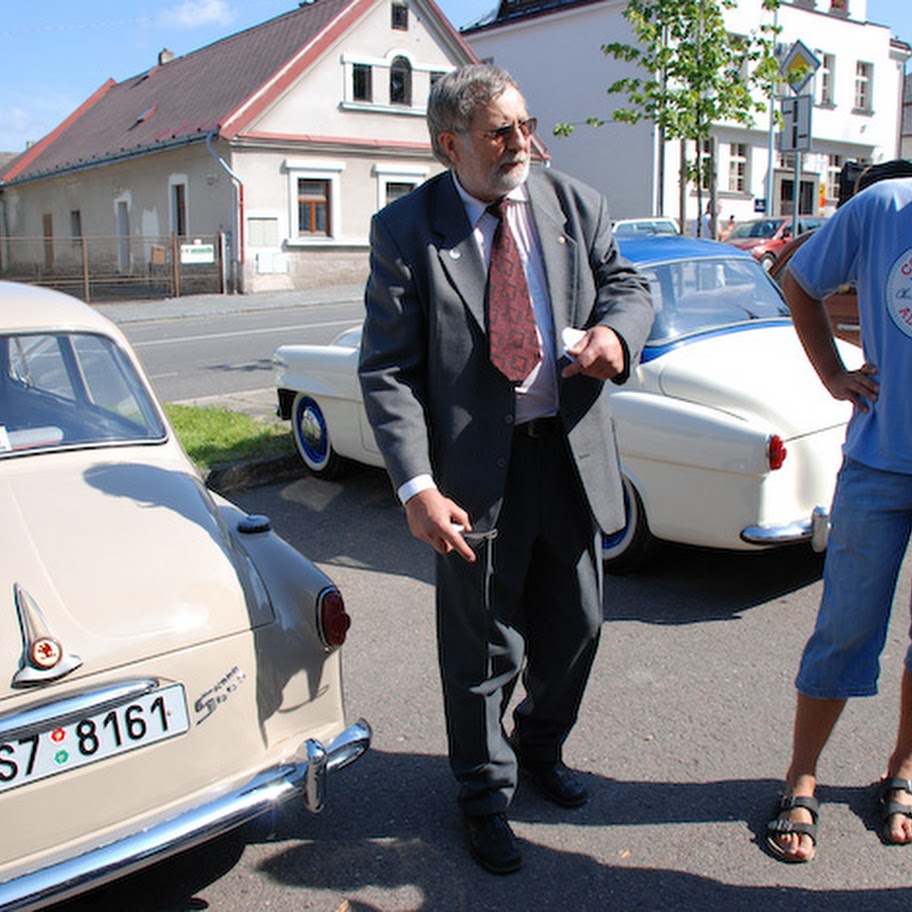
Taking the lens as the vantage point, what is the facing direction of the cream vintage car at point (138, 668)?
facing away from the viewer and to the left of the viewer

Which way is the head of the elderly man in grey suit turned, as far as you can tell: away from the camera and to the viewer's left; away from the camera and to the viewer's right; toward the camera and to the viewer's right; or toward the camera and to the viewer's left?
toward the camera and to the viewer's right

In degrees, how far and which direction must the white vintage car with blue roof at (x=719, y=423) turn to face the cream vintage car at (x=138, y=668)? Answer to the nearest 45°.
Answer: approximately 90° to its left

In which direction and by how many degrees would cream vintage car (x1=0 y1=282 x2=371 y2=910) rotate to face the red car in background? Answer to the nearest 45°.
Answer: approximately 90° to its right

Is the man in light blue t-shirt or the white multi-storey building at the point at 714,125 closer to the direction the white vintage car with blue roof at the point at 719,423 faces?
the white multi-storey building

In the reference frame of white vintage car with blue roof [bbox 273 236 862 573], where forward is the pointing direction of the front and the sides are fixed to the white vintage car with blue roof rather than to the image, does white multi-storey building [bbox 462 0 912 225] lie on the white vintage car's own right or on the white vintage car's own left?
on the white vintage car's own right

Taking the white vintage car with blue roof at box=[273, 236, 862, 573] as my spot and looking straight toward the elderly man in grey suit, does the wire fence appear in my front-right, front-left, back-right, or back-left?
back-right

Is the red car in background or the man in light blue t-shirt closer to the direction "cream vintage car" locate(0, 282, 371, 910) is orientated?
the red car in background

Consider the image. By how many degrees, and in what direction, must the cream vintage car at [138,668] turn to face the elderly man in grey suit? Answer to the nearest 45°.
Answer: approximately 135° to its right

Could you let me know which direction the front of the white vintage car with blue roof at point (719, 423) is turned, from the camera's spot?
facing away from the viewer and to the left of the viewer

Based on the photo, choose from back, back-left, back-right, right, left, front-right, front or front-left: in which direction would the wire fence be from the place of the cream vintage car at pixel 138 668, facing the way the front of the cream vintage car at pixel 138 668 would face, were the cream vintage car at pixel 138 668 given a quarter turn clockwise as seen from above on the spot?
front-left

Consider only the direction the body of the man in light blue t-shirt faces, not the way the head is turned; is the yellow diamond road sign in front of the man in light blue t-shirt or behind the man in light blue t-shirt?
behind

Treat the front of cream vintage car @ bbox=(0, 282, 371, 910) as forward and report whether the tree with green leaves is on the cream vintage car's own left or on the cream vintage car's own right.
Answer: on the cream vintage car's own right
